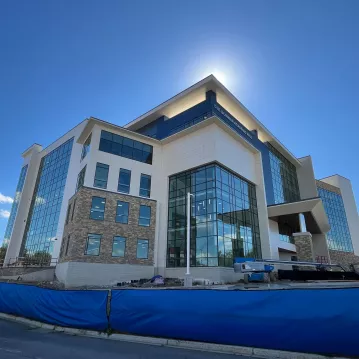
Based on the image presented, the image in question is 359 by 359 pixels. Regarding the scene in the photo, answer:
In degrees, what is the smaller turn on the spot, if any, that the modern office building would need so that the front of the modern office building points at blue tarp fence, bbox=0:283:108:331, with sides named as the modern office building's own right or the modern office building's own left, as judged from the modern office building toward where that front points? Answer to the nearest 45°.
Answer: approximately 45° to the modern office building's own right

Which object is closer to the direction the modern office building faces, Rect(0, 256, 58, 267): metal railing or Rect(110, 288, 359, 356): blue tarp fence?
the blue tarp fence

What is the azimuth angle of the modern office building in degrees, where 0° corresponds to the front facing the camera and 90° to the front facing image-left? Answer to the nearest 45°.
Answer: approximately 315°

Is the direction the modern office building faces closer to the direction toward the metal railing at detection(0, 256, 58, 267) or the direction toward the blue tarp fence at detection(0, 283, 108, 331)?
the blue tarp fence
